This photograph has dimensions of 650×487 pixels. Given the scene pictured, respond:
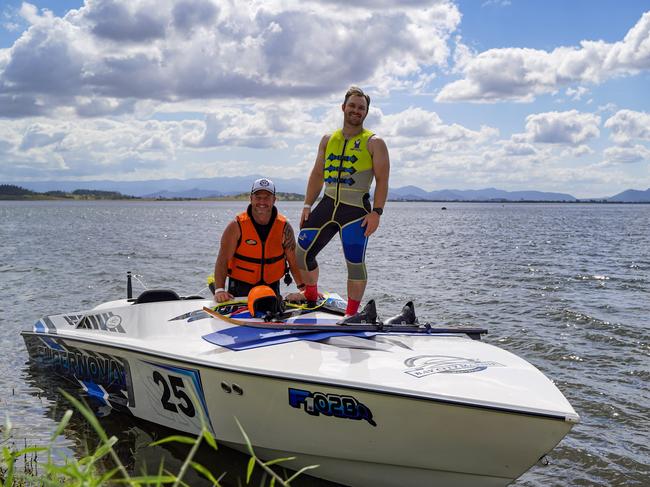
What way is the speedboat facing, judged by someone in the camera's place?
facing the viewer and to the right of the viewer
